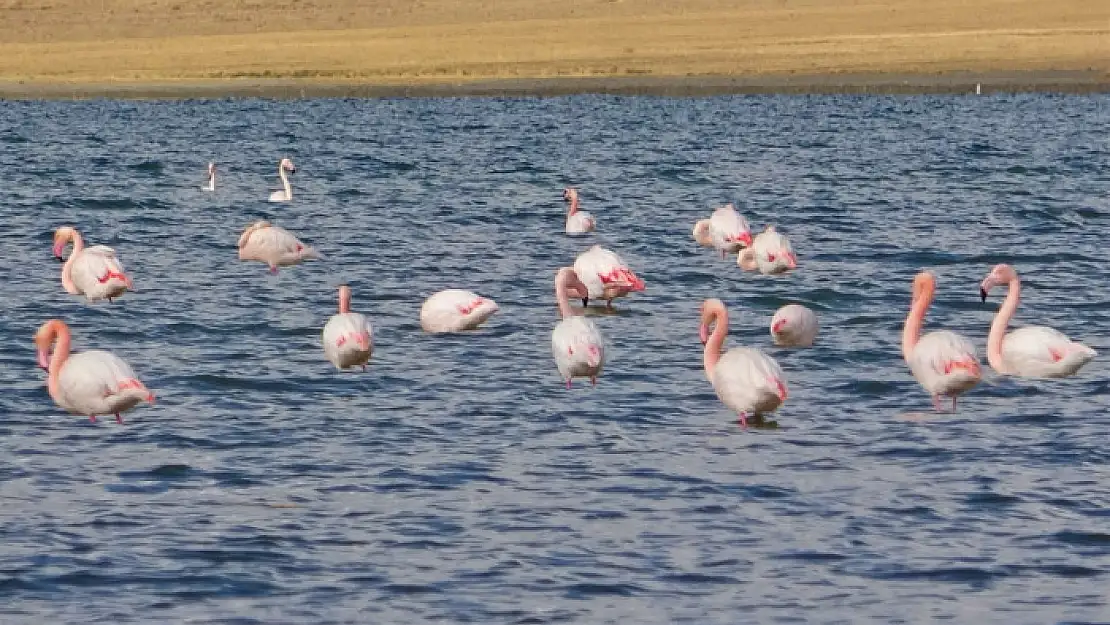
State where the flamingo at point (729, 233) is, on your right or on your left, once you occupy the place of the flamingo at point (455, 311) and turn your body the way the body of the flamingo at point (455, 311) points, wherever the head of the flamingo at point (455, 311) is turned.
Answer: on your right

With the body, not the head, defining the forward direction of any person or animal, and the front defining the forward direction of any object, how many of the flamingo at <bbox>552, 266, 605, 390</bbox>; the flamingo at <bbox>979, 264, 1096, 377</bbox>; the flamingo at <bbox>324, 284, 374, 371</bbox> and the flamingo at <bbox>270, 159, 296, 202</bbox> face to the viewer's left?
1

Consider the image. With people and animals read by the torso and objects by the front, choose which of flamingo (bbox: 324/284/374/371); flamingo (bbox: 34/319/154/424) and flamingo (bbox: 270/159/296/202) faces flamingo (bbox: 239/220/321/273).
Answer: flamingo (bbox: 324/284/374/371)

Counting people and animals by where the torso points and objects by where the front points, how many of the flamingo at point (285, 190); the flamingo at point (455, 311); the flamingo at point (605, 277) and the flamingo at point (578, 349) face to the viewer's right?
1

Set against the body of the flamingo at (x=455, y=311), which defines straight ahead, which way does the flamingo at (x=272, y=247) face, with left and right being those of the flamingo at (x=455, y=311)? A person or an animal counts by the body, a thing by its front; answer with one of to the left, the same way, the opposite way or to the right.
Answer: the same way

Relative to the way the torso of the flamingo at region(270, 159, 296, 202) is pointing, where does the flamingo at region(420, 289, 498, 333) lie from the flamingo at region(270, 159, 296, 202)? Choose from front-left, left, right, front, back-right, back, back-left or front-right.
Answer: right

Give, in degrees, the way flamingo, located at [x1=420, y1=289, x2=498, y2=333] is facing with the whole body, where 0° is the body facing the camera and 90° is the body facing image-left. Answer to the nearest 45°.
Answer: approximately 90°

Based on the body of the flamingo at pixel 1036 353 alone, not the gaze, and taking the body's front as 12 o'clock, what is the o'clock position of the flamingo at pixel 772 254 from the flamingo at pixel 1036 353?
the flamingo at pixel 772 254 is roughly at 2 o'clock from the flamingo at pixel 1036 353.

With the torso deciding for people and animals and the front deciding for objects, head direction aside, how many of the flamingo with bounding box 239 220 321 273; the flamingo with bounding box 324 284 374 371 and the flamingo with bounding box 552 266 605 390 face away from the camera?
2

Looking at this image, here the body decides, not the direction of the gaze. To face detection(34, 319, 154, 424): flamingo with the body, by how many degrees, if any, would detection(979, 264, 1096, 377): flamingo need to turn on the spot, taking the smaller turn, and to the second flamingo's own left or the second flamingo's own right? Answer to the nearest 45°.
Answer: approximately 45° to the second flamingo's own left

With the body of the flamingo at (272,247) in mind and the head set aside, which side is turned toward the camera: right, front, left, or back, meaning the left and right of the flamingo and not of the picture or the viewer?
left

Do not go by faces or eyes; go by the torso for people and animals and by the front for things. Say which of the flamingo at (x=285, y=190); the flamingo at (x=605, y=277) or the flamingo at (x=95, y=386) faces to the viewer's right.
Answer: the flamingo at (x=285, y=190)

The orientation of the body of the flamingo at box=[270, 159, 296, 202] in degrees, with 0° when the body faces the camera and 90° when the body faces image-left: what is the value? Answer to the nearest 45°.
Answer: approximately 270°

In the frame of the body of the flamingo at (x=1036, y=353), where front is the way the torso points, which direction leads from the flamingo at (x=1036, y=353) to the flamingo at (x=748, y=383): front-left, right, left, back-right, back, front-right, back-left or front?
front-left

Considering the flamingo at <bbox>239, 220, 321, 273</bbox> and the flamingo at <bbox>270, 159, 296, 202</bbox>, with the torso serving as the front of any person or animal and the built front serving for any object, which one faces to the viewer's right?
the flamingo at <bbox>270, 159, 296, 202</bbox>
